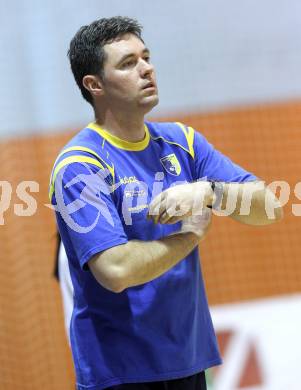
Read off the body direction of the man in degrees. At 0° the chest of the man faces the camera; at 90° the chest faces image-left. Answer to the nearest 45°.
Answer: approximately 315°
